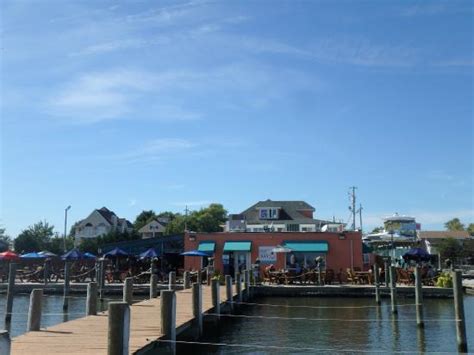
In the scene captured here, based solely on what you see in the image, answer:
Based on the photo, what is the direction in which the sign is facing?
toward the camera

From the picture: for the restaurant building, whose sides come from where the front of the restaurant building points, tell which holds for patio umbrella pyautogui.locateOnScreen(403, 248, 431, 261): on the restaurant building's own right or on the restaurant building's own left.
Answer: on the restaurant building's own left

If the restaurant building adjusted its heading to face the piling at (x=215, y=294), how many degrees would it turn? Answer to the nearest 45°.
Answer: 0° — it already faces it

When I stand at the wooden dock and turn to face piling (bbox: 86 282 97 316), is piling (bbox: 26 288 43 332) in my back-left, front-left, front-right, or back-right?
front-left

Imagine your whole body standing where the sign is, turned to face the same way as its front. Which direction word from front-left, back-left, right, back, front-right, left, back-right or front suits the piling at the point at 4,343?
front

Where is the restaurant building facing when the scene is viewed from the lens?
facing the viewer

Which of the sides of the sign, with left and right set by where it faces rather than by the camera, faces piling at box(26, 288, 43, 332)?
front

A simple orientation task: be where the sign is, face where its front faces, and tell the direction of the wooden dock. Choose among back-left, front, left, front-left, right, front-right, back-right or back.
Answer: front

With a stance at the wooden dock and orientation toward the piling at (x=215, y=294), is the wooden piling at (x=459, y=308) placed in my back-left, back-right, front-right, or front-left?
front-right

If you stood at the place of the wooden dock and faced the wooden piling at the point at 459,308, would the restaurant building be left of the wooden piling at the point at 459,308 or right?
left

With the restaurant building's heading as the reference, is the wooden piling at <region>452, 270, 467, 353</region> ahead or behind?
ahead

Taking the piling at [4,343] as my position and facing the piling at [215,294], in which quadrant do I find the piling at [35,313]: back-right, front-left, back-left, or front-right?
front-left

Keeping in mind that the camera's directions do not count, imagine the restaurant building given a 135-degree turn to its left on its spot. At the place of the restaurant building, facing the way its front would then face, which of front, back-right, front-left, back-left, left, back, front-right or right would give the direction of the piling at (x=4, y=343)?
back-right

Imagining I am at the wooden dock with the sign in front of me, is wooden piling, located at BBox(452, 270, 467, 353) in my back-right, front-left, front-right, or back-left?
front-right

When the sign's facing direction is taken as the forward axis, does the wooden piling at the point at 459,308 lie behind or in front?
in front

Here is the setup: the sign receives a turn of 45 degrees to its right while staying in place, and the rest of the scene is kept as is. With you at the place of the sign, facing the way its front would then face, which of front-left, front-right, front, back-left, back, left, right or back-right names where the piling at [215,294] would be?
front-left

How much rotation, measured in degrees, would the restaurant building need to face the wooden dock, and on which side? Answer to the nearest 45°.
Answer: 0° — it already faces it
